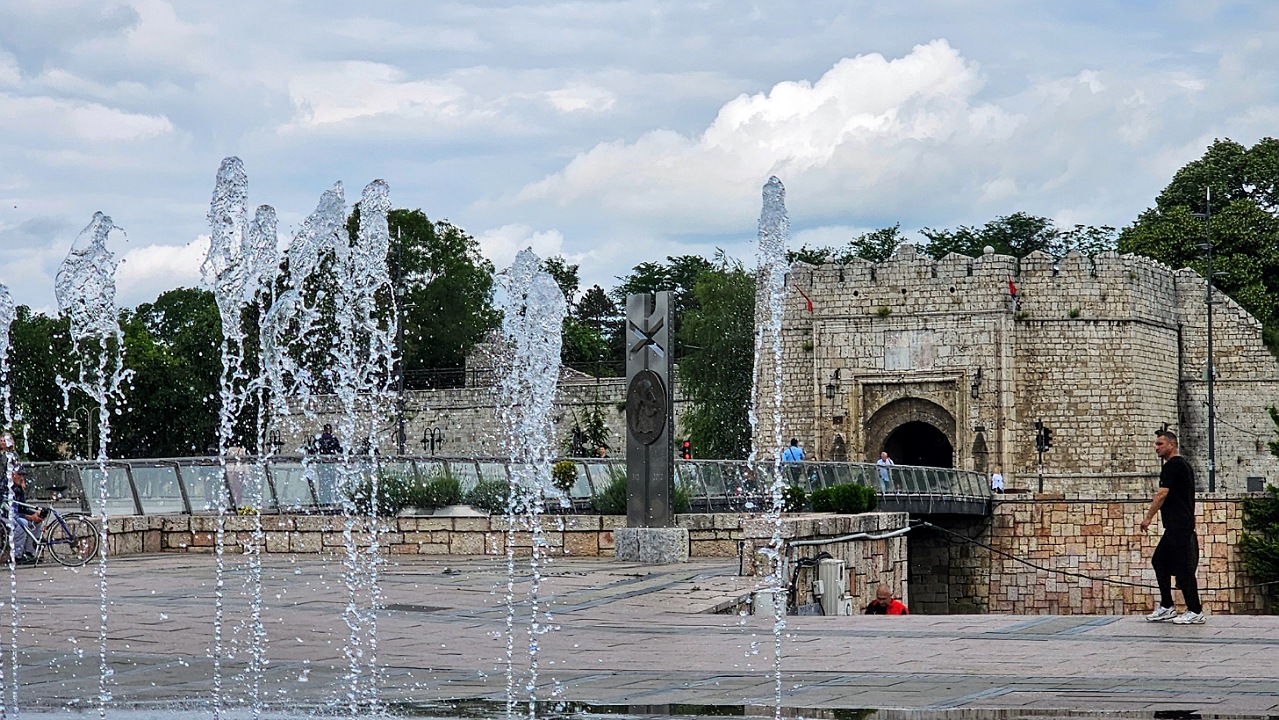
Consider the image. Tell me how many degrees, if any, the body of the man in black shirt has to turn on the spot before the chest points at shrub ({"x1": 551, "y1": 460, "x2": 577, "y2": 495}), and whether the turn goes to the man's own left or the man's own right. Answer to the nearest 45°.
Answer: approximately 45° to the man's own right

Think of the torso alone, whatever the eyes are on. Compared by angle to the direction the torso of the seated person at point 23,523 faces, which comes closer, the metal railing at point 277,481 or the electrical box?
the electrical box

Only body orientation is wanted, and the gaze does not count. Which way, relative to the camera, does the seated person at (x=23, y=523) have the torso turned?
to the viewer's right

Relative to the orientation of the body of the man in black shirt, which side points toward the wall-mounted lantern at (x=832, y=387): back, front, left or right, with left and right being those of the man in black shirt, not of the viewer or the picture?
right

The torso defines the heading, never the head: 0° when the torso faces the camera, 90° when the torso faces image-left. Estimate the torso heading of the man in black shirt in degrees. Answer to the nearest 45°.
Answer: approximately 90°

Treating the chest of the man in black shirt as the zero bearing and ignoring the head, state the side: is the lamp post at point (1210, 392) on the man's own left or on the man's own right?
on the man's own right

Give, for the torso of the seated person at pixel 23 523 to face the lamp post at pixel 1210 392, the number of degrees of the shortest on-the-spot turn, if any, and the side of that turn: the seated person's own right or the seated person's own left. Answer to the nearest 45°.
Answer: approximately 45° to the seated person's own left

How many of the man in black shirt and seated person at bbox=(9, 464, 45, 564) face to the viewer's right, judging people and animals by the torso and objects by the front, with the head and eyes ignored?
1

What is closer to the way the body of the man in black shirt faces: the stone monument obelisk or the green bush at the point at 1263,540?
the stone monument obelisk

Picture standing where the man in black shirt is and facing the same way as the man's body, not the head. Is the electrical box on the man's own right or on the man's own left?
on the man's own right

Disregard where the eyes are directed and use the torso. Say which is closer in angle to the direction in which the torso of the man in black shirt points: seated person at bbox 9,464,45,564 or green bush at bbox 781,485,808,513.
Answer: the seated person
